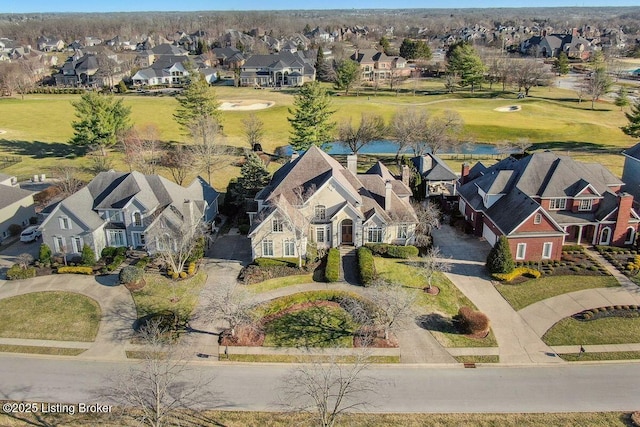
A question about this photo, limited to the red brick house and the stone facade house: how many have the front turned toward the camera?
2

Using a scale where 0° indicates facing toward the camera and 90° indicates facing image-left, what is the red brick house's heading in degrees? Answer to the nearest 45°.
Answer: approximately 0°

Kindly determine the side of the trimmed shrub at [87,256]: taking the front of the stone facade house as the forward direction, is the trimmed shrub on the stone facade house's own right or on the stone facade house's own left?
on the stone facade house's own right

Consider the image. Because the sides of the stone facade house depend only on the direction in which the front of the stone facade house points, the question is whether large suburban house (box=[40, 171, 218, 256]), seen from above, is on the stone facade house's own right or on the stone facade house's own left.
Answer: on the stone facade house's own right

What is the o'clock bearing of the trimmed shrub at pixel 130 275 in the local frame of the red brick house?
The trimmed shrub is roughly at 2 o'clock from the red brick house.

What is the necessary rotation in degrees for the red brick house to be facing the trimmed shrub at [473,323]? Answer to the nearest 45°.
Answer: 0° — it already faces it
